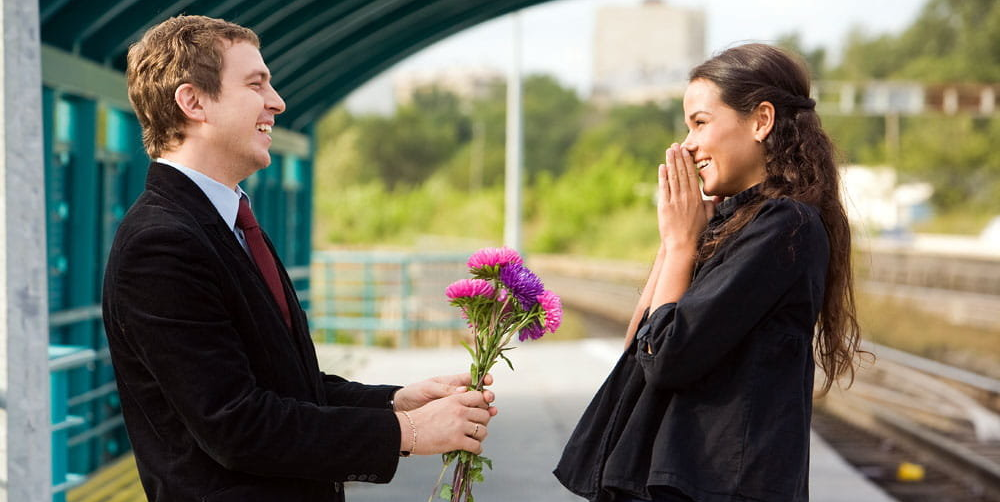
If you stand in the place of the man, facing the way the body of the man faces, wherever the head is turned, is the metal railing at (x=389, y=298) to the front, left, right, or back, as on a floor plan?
left

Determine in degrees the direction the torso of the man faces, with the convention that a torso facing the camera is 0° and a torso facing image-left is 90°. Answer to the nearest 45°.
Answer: approximately 270°

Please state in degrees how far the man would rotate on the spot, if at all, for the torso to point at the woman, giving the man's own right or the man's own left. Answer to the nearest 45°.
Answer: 0° — they already face them

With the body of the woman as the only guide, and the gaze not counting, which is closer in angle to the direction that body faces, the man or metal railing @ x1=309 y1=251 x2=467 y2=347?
the man

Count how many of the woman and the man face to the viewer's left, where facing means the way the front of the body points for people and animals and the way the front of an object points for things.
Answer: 1

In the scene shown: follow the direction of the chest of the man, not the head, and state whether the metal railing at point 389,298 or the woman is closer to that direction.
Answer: the woman

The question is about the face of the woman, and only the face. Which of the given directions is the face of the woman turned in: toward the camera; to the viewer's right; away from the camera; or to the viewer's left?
to the viewer's left

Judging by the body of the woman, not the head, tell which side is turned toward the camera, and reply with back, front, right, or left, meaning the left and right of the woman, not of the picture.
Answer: left

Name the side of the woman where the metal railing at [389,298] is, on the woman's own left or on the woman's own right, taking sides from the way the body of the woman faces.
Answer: on the woman's own right
